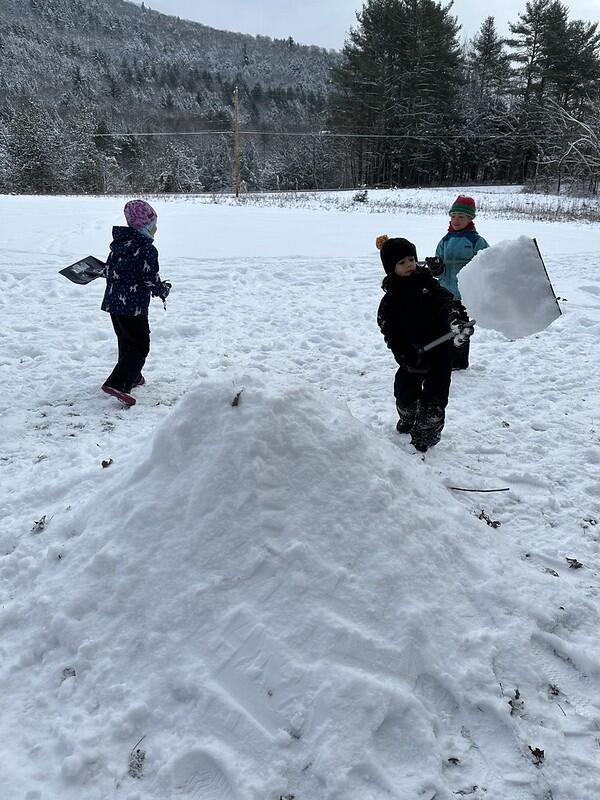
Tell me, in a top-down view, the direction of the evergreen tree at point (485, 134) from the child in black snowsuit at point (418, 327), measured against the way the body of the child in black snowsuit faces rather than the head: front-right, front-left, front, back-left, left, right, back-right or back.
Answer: back-left

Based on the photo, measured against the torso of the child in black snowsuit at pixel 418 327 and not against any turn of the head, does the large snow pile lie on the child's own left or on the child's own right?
on the child's own right

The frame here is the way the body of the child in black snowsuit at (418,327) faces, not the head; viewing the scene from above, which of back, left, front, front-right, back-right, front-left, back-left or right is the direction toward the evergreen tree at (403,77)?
back-left

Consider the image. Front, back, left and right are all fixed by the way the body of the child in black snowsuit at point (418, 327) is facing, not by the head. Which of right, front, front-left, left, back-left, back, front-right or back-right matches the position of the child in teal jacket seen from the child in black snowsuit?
back-left

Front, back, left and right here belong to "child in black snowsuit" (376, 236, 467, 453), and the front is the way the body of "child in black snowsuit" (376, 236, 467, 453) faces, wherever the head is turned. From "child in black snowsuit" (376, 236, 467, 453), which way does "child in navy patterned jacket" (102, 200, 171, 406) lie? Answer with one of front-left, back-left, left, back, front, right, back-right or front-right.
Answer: back-right

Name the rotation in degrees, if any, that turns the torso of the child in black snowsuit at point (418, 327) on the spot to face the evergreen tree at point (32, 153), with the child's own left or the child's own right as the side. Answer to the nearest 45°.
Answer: approximately 180°

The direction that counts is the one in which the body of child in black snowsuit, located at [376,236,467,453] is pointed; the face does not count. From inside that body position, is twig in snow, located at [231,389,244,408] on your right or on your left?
on your right
